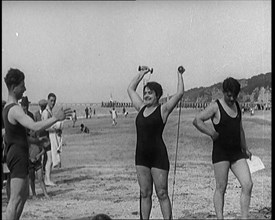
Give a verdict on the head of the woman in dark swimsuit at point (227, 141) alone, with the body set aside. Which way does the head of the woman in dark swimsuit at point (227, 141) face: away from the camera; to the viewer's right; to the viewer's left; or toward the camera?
toward the camera

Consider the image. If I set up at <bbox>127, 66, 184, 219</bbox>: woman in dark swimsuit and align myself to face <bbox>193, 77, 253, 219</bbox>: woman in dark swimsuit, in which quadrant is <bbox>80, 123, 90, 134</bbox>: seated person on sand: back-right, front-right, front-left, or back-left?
back-left

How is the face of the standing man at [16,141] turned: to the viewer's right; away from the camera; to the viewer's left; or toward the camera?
to the viewer's right

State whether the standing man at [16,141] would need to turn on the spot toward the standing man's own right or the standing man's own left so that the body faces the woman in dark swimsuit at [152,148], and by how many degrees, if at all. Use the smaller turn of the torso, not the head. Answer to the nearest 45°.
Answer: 0° — they already face them

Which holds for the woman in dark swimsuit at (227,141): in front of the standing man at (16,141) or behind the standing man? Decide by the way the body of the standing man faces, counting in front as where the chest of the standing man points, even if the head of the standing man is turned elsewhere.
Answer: in front

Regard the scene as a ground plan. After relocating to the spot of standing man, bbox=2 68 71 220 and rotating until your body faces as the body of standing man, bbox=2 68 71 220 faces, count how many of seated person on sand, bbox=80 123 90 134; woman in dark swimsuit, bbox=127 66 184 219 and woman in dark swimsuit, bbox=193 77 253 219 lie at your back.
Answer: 0

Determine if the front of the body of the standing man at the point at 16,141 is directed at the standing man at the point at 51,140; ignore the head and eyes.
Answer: no

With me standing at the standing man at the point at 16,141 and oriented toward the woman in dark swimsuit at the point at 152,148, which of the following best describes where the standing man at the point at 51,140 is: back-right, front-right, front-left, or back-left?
front-left

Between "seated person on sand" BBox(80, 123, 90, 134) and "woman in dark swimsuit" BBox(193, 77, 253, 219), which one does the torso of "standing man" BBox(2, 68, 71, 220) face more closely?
the woman in dark swimsuit

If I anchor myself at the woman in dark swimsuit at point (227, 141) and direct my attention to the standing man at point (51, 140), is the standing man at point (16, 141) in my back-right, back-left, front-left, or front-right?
front-left

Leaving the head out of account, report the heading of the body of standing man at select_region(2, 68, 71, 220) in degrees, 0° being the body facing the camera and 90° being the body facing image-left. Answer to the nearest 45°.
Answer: approximately 270°

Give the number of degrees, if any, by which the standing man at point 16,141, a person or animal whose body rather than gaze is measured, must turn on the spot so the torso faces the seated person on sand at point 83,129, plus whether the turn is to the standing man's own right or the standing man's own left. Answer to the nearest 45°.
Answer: approximately 45° to the standing man's own left
